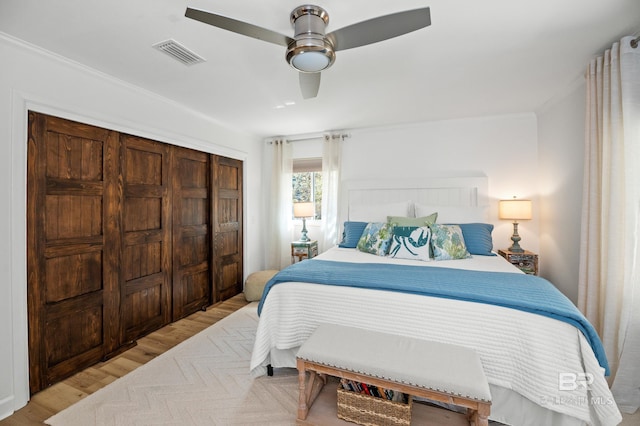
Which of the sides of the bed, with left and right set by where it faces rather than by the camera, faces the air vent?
right

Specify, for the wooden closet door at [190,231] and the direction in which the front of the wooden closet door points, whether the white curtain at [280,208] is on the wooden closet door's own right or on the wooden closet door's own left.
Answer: on the wooden closet door's own left

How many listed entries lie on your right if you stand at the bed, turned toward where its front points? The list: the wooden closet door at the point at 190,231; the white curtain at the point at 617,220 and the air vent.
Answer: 2

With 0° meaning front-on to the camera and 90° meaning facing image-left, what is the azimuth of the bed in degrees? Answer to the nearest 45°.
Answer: approximately 0°

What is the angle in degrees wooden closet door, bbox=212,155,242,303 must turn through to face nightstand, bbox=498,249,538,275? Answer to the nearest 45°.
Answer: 0° — it already faces it

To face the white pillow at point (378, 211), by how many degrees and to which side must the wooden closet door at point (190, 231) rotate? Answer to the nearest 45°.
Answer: approximately 45° to its left

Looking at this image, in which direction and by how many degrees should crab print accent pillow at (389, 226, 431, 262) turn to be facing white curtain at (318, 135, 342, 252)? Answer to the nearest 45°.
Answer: approximately 135° to its right

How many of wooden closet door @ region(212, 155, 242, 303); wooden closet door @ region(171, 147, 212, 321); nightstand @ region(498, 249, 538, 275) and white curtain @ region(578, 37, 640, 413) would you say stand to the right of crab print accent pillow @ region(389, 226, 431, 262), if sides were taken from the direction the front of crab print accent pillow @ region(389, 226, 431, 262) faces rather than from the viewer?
2

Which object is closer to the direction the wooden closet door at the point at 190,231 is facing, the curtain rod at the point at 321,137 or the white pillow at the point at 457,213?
the white pillow

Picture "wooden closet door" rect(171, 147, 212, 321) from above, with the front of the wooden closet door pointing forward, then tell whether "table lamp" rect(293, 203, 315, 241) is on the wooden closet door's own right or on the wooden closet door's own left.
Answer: on the wooden closet door's own left

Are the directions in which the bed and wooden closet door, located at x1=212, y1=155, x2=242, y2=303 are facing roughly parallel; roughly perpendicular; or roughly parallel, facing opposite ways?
roughly perpendicular
